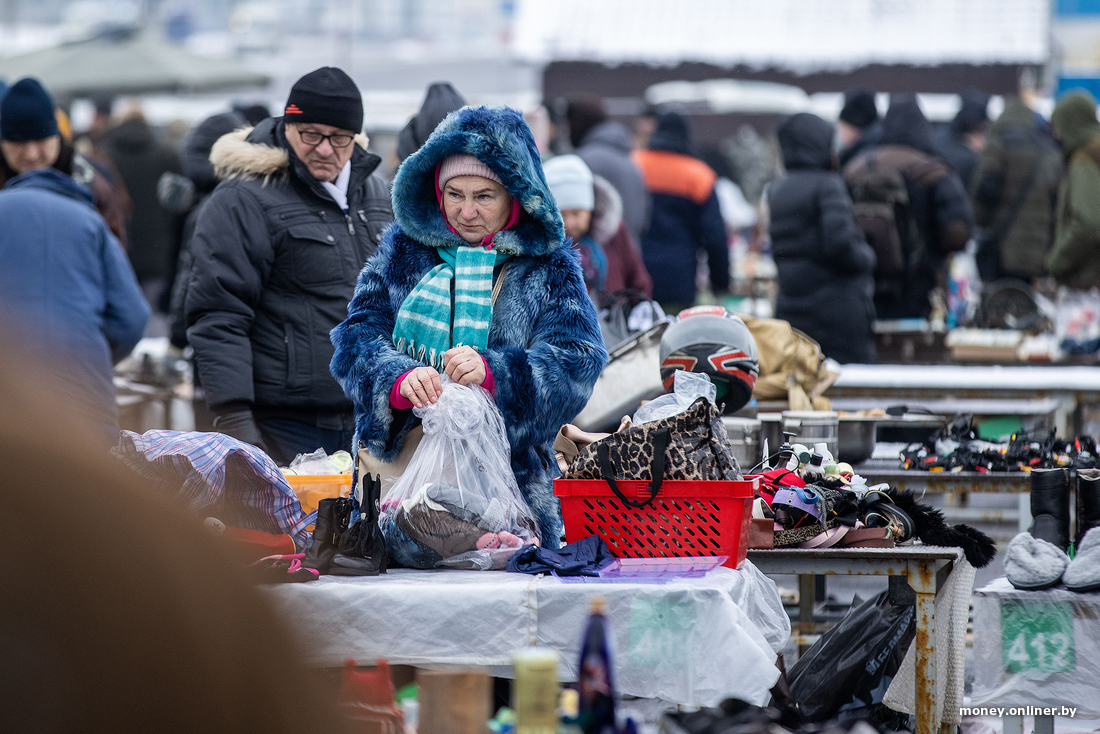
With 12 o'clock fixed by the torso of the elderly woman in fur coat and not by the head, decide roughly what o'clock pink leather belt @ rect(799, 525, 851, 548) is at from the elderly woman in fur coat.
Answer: The pink leather belt is roughly at 9 o'clock from the elderly woman in fur coat.

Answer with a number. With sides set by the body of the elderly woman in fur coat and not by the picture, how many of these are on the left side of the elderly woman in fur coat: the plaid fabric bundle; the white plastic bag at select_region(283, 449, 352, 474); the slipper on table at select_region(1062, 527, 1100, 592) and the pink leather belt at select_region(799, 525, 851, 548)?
2

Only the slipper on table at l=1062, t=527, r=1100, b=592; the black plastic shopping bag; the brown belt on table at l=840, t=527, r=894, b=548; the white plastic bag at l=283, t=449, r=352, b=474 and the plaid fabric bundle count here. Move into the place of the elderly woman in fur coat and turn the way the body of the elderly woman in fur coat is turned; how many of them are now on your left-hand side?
3

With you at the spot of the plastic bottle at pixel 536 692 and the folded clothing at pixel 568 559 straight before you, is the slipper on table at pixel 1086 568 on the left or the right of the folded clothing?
right

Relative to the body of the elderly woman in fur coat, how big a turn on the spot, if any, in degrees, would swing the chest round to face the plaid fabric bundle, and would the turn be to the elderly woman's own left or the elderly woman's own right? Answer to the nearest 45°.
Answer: approximately 45° to the elderly woman's own right

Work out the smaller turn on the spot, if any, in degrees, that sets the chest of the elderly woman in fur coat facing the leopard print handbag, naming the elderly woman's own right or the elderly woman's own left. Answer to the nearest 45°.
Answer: approximately 45° to the elderly woman's own left
